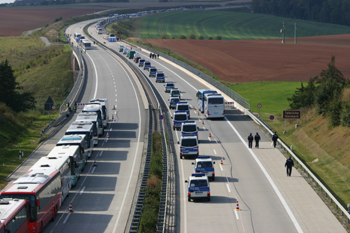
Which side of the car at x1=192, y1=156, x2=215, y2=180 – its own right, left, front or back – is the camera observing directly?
back

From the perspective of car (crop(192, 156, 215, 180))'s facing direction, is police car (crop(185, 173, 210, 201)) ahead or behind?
behind

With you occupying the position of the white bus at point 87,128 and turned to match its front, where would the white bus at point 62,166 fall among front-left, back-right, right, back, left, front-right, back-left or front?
front-left

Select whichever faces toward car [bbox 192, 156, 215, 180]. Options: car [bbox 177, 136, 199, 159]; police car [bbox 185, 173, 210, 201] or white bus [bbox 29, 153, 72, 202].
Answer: the police car

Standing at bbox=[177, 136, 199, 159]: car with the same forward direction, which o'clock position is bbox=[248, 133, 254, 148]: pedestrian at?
The pedestrian is roughly at 2 o'clock from the car.

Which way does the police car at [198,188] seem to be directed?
away from the camera

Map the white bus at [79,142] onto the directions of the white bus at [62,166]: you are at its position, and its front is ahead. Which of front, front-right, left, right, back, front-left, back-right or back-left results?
back-right

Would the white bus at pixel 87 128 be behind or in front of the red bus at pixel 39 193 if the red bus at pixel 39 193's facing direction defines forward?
behind

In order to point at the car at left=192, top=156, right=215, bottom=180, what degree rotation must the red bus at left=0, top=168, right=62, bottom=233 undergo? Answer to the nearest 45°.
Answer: approximately 180°

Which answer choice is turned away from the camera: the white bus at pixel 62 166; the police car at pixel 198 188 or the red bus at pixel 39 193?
the police car

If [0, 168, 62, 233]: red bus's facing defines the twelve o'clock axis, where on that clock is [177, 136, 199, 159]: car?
The car is roughly at 6 o'clock from the red bus.

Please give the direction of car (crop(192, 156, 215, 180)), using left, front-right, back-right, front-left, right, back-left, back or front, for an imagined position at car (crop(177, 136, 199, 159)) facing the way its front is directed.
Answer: back

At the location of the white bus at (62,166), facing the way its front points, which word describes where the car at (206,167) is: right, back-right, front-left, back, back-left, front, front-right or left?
back-left

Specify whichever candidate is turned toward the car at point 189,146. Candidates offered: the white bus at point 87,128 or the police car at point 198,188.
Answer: the police car

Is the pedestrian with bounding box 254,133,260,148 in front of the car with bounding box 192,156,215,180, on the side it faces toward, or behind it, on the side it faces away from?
in front
